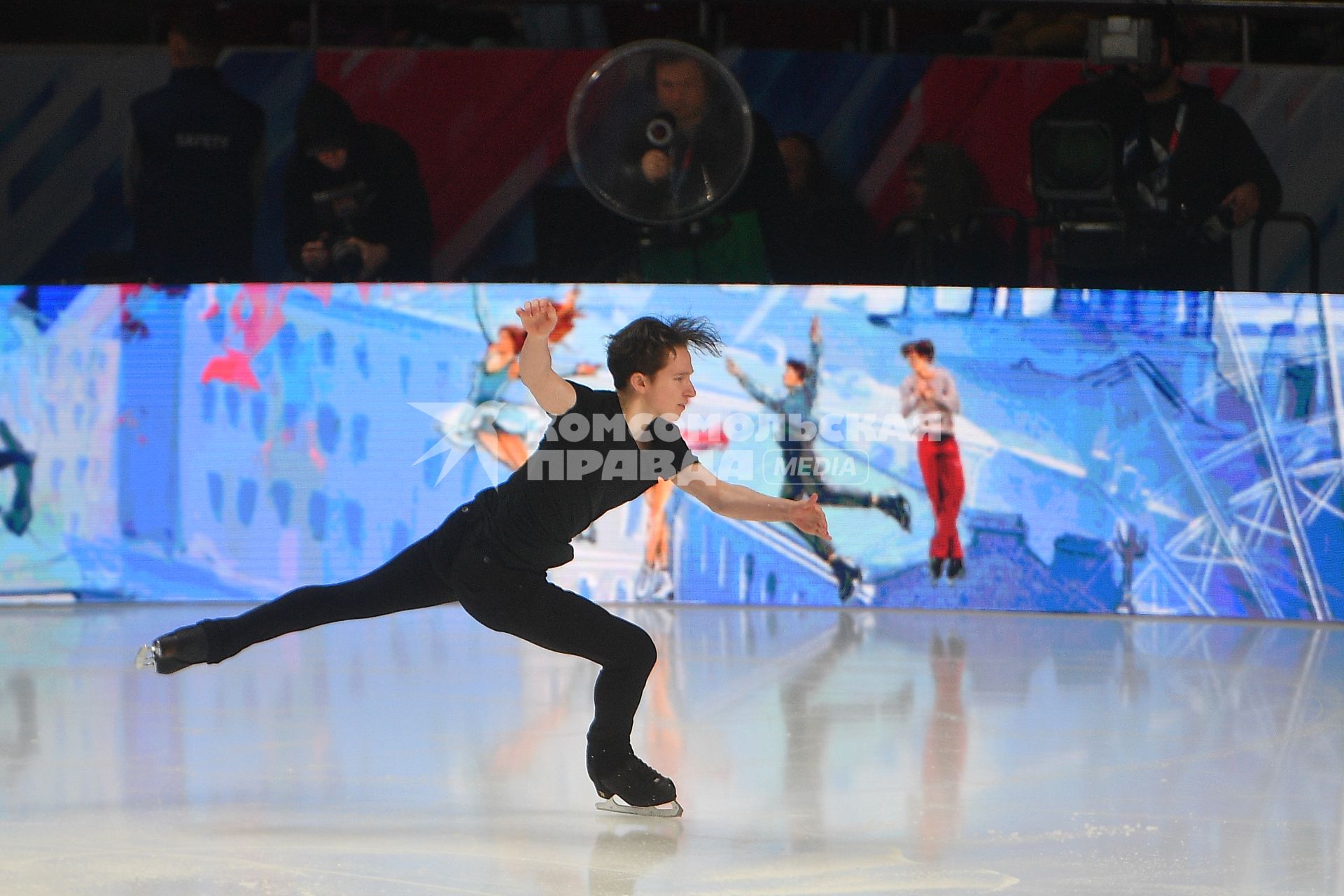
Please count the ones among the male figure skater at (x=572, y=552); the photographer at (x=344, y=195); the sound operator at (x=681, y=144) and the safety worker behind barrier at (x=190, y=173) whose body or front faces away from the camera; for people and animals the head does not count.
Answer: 1

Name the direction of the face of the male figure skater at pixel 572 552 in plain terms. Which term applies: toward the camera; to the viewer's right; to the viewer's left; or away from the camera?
to the viewer's right

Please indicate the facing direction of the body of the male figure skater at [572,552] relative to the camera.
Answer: to the viewer's right

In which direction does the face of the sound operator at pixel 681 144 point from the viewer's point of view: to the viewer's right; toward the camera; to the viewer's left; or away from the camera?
toward the camera

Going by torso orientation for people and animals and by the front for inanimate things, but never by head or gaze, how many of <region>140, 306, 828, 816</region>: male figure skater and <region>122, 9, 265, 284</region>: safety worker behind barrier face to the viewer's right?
1

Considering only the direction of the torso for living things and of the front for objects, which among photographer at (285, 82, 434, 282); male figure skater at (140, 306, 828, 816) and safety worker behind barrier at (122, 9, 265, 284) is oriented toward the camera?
the photographer

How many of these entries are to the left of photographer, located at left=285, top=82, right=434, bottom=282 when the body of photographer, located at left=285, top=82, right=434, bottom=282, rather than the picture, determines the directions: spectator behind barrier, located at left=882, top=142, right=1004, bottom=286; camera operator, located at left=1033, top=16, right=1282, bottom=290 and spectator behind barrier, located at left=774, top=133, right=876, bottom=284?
3

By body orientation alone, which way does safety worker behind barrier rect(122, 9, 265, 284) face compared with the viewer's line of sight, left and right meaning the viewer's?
facing away from the viewer

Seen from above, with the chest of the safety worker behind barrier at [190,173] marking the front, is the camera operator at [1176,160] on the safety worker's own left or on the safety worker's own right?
on the safety worker's own right

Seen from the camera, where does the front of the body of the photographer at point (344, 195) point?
toward the camera

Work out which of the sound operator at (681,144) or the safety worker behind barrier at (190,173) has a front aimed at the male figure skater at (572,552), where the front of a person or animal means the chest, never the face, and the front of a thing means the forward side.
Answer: the sound operator

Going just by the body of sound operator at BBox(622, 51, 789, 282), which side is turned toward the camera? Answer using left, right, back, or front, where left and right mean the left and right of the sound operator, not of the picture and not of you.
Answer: front
